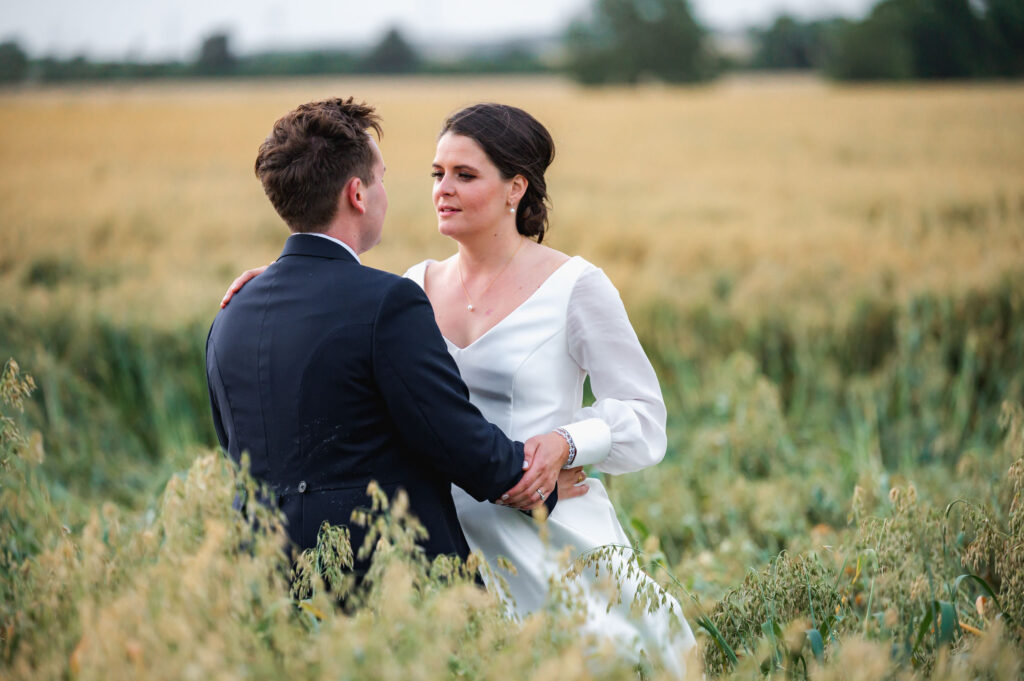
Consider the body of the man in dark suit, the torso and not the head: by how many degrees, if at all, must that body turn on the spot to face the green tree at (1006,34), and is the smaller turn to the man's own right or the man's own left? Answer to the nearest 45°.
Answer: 0° — they already face it

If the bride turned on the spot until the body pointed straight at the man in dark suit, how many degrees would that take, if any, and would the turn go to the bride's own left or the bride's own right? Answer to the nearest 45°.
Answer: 0° — they already face them

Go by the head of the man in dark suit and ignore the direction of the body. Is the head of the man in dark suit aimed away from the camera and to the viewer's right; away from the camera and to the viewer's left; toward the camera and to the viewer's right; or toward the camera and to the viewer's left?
away from the camera and to the viewer's right

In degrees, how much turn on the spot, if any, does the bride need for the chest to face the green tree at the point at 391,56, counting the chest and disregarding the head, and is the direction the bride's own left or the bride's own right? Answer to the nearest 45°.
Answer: approximately 135° to the bride's own right

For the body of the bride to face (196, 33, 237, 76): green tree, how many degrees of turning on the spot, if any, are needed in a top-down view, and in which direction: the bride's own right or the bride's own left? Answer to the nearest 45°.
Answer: approximately 135° to the bride's own right

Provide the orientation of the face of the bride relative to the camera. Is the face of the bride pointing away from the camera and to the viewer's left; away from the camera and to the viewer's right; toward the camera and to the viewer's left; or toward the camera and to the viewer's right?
toward the camera and to the viewer's left

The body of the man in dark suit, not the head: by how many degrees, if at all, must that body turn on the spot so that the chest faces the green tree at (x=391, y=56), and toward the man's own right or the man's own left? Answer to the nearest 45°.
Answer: approximately 45° to the man's own left

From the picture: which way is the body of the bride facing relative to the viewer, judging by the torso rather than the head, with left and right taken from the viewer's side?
facing the viewer and to the left of the viewer

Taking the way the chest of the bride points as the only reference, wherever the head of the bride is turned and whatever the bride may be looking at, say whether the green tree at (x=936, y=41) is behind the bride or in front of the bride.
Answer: behind

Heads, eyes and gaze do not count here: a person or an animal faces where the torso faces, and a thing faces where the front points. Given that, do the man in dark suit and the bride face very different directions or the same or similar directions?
very different directions

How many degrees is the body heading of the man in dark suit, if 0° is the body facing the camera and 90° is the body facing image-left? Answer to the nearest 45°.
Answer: approximately 225°

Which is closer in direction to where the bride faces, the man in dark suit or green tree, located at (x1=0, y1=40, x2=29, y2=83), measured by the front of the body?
the man in dark suit

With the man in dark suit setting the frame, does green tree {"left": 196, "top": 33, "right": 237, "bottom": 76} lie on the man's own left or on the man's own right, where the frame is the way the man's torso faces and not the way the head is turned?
on the man's own left
